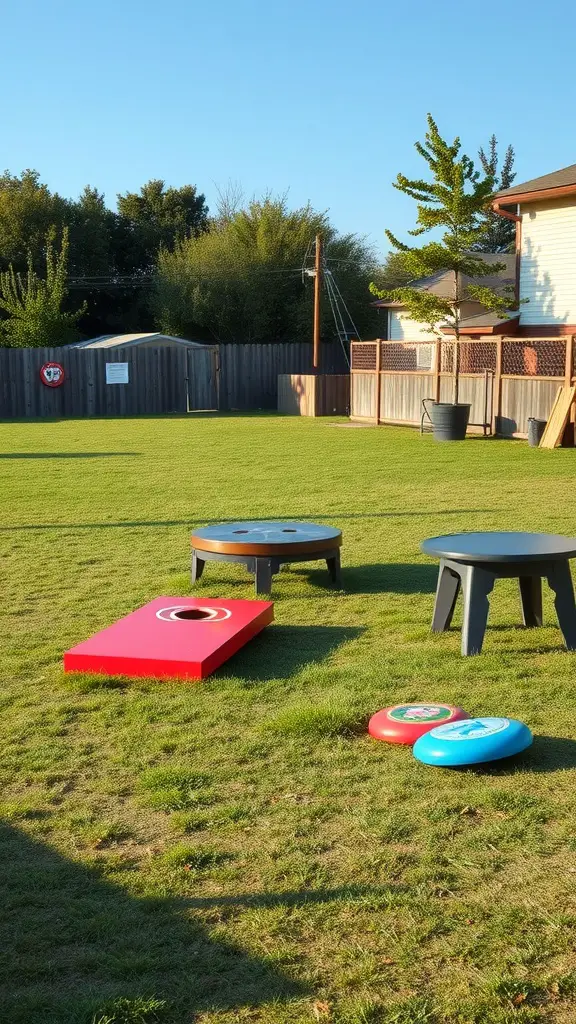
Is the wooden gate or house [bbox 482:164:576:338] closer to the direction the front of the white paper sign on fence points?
the house

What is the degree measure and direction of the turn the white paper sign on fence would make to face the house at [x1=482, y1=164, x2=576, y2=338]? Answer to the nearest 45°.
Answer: approximately 45° to its left

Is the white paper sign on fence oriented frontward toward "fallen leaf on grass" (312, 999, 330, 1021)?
yes

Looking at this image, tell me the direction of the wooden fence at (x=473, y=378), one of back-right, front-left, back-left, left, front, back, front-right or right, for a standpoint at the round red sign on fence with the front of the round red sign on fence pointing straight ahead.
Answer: front-left

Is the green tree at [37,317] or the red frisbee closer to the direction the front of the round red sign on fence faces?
the red frisbee

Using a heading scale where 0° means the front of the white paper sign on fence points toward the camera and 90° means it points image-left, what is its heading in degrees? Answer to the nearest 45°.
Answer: approximately 0°

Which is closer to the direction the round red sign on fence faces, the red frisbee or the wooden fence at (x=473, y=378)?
the red frisbee

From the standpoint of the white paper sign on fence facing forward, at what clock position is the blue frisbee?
The blue frisbee is roughly at 12 o'clock from the white paper sign on fence.

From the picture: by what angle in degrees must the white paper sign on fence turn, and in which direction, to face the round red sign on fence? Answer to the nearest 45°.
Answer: approximately 90° to its right

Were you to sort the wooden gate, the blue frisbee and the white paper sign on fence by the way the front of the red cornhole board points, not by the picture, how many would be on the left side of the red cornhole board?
1

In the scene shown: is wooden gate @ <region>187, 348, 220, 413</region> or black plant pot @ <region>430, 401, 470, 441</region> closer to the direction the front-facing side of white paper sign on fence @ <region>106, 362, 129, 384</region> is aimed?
the black plant pot

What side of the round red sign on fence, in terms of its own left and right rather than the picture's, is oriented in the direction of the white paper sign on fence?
left

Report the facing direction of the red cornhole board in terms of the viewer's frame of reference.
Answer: facing the viewer and to the left of the viewer

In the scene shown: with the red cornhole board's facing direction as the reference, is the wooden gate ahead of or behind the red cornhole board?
behind

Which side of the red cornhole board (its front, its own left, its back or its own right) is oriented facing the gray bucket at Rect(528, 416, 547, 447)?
back
